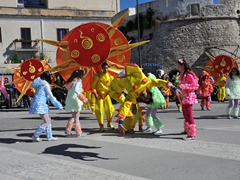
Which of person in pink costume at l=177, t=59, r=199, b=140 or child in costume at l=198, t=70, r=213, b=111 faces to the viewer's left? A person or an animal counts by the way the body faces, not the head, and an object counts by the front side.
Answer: the person in pink costume

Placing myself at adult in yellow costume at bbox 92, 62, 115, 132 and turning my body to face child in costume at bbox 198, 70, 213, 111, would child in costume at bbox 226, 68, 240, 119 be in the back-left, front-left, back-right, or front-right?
front-right

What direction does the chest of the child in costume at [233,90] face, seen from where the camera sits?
toward the camera

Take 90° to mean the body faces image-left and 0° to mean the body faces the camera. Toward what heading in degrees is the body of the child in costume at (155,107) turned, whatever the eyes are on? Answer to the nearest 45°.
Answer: approximately 90°

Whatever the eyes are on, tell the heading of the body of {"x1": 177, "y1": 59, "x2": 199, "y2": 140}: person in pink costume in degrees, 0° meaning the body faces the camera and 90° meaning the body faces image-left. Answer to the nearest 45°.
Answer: approximately 90°

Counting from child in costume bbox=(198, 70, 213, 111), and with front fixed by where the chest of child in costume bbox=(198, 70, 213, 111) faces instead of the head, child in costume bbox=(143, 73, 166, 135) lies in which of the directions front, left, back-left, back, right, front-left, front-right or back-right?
front

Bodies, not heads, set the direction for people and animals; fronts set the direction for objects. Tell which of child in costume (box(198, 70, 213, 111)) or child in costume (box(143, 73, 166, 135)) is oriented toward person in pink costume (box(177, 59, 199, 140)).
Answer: child in costume (box(198, 70, 213, 111))

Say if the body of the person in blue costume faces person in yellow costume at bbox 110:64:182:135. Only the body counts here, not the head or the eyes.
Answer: yes

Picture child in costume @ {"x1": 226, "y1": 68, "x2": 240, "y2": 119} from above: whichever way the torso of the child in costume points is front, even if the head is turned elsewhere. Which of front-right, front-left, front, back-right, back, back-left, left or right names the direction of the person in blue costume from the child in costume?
front-right

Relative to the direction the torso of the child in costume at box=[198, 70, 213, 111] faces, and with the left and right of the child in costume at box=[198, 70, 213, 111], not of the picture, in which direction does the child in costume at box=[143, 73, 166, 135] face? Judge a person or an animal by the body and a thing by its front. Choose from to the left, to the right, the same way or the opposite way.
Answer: to the right

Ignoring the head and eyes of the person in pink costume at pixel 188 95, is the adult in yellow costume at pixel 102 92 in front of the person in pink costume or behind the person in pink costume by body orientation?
in front
